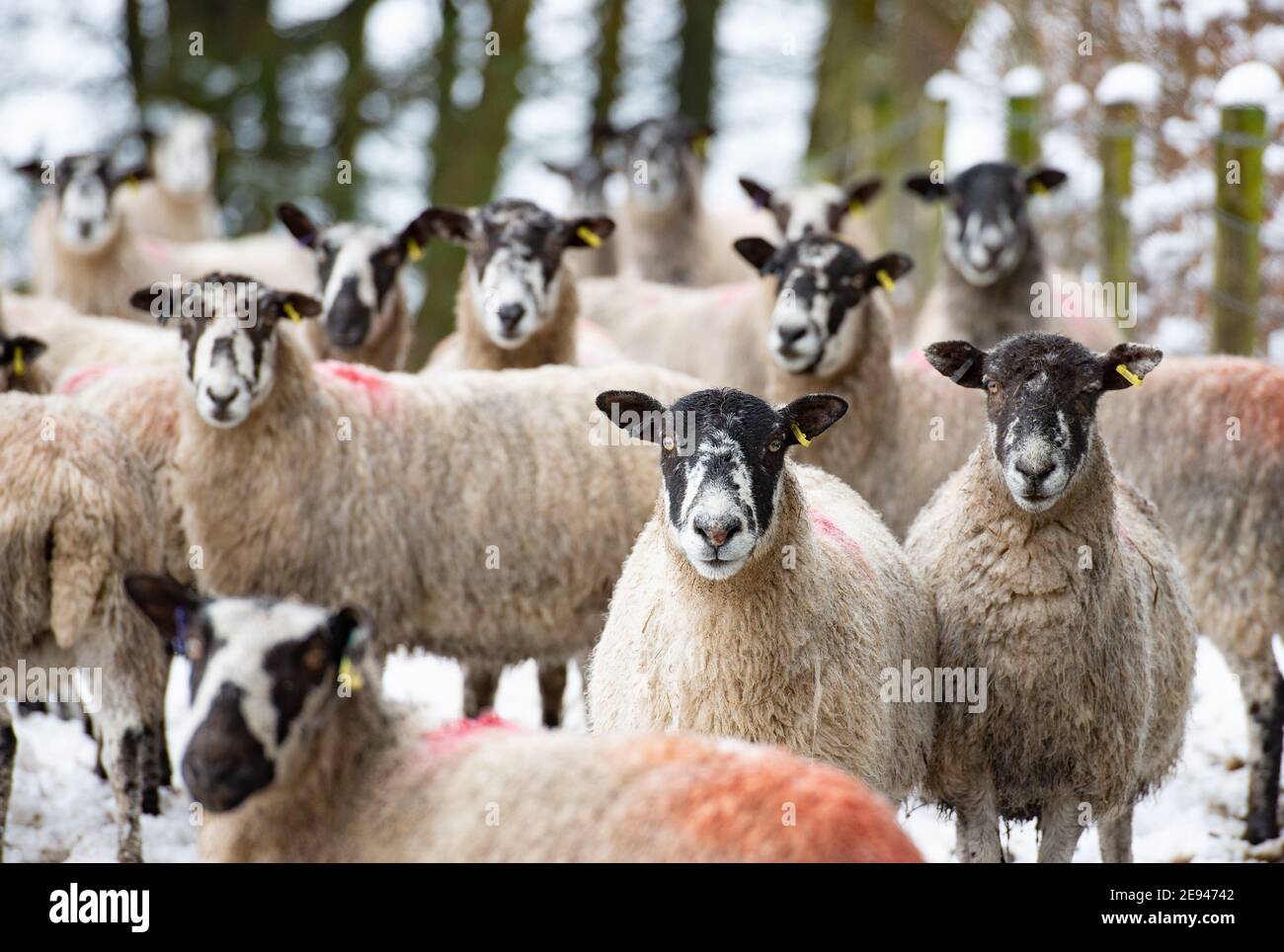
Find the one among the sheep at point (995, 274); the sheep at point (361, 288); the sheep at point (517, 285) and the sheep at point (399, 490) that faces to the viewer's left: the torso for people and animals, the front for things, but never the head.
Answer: the sheep at point (399, 490)

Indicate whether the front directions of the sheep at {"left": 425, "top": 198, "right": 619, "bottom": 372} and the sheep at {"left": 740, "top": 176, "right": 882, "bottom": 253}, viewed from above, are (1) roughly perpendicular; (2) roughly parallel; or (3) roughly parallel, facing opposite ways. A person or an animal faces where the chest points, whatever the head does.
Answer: roughly parallel

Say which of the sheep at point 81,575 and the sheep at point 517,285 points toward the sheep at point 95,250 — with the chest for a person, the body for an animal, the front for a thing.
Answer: the sheep at point 81,575

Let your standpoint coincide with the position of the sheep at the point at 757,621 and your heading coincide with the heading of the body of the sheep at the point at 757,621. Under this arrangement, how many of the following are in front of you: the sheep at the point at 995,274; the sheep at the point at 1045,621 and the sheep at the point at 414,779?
1

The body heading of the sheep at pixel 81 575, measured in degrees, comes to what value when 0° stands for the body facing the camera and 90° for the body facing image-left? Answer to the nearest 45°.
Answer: approximately 180°

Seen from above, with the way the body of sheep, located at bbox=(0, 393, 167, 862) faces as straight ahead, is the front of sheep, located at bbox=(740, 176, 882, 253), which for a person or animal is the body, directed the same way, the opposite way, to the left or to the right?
the opposite way

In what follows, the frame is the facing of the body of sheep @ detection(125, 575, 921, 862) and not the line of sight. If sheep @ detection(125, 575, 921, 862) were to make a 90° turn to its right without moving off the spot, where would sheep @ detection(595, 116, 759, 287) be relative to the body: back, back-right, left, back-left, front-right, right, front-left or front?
front

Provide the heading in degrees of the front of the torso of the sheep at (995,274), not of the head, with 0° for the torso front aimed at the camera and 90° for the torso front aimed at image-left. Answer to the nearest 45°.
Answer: approximately 0°

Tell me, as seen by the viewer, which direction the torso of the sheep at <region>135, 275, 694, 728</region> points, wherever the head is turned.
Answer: to the viewer's left

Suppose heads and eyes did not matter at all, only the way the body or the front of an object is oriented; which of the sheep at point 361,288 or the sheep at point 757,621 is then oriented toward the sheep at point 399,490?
the sheep at point 361,288

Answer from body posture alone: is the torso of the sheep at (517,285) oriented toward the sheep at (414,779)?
yes

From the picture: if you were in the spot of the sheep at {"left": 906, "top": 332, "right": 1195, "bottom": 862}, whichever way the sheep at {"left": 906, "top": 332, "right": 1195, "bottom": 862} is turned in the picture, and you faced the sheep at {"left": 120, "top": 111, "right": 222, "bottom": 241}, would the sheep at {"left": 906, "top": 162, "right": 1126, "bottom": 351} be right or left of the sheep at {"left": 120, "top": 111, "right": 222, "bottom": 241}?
right

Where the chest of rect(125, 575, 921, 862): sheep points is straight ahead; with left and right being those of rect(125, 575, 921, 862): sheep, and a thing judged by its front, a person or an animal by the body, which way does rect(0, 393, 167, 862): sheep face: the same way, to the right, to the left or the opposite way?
to the right

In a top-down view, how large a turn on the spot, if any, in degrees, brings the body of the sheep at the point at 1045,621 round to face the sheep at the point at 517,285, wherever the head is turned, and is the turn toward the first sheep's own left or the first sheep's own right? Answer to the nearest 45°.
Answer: approximately 135° to the first sheep's own right

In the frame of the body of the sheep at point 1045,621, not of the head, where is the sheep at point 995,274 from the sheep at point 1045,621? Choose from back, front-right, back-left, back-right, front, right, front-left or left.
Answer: back

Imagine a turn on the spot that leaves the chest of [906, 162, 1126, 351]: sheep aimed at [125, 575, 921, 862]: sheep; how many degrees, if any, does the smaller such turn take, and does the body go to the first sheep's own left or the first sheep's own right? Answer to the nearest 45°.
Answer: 0° — it already faces it

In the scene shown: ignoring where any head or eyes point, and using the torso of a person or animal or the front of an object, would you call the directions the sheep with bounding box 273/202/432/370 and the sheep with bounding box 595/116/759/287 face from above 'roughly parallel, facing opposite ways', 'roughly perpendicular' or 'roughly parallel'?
roughly parallel

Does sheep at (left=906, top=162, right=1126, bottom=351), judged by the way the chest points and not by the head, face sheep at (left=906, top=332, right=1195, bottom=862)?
yes

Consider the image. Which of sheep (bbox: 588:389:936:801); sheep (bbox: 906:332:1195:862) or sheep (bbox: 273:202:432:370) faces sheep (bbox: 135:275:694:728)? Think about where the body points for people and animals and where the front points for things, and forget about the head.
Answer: sheep (bbox: 273:202:432:370)

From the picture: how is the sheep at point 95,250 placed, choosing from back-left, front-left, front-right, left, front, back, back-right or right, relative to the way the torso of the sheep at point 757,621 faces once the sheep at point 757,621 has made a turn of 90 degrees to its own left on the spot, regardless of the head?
back
